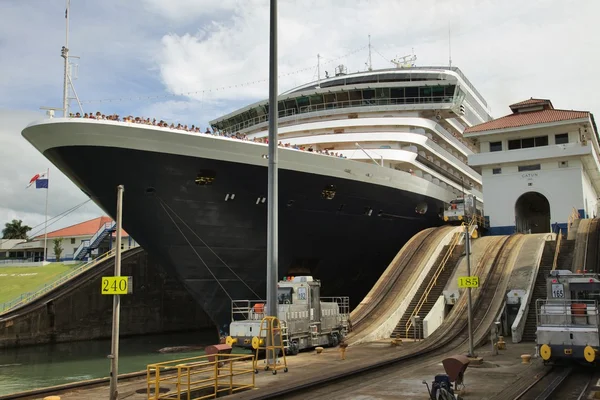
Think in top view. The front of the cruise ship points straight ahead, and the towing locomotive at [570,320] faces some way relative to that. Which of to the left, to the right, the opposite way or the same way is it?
the same way

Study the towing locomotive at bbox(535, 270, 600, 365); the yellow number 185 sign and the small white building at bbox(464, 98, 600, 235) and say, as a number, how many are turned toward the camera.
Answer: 3

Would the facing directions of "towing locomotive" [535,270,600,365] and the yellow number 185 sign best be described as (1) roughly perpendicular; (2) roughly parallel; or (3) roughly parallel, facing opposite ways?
roughly parallel

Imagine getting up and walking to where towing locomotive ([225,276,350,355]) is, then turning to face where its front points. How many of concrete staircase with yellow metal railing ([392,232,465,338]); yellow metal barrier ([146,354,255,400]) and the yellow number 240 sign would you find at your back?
1

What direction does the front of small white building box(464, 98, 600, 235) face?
toward the camera

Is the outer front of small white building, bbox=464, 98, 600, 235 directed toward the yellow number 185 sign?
yes

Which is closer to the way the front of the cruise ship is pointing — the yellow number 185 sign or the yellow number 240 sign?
the yellow number 240 sign

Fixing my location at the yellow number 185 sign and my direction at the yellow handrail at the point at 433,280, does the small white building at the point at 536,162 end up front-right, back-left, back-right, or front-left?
front-right

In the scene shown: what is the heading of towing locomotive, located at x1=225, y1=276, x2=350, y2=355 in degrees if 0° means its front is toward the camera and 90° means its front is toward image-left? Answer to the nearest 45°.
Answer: approximately 45°

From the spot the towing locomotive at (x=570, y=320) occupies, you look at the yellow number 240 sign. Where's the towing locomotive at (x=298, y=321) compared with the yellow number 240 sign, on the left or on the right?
right

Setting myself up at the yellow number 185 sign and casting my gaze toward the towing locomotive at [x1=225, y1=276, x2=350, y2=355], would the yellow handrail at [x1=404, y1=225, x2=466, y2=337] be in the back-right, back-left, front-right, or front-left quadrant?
front-right

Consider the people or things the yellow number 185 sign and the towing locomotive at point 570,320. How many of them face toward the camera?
2

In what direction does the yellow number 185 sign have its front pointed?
toward the camera

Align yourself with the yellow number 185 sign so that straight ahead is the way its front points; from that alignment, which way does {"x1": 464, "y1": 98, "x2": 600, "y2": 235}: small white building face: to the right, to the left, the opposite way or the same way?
the same way

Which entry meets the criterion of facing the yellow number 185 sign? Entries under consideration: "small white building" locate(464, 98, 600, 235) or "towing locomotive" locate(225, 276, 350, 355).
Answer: the small white building

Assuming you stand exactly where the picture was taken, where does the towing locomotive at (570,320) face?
facing the viewer

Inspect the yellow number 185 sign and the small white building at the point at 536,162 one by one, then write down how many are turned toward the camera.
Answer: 2

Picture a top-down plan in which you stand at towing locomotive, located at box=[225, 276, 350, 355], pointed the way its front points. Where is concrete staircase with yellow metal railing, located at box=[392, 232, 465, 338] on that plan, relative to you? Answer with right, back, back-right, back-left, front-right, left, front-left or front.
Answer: back

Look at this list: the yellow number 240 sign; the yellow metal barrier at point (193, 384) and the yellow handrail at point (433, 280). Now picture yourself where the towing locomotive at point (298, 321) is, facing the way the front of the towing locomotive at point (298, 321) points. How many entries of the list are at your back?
1

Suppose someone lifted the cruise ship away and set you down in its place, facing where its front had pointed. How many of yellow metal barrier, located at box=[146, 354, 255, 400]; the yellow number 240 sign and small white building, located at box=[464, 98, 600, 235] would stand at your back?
1
